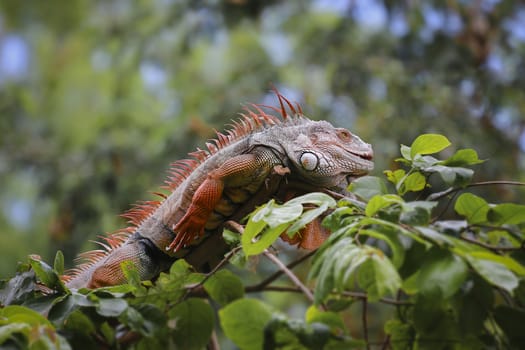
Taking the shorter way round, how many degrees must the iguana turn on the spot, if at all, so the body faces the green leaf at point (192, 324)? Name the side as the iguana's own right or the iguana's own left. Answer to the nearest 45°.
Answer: approximately 90° to the iguana's own right

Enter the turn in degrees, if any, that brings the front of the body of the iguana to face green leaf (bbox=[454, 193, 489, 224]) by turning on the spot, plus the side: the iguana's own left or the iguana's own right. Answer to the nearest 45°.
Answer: approximately 45° to the iguana's own right

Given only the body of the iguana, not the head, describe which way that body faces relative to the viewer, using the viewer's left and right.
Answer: facing to the right of the viewer

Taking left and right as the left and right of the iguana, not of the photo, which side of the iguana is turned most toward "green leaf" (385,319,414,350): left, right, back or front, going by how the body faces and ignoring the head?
front

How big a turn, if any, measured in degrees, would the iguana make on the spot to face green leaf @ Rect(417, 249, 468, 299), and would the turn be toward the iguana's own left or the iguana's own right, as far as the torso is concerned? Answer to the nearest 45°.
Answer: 0° — it already faces it

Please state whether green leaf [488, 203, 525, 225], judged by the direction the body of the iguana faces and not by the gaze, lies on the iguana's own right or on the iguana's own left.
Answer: on the iguana's own right

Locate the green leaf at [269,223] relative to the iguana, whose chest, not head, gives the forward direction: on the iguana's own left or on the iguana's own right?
on the iguana's own right

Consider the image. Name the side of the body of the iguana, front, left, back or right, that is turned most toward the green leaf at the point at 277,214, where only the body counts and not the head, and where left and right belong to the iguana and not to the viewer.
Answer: right

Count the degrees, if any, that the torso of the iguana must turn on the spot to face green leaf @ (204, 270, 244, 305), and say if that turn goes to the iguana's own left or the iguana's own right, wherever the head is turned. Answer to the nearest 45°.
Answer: approximately 90° to the iguana's own right
